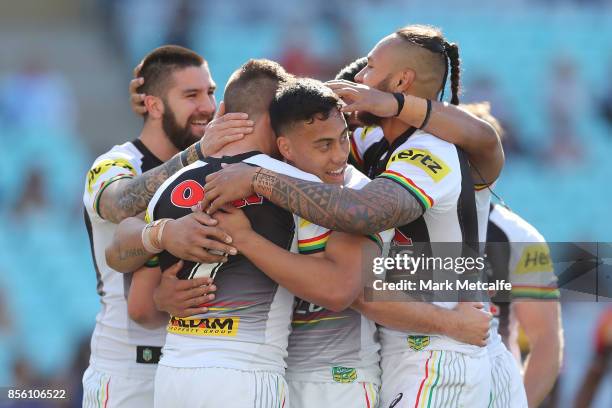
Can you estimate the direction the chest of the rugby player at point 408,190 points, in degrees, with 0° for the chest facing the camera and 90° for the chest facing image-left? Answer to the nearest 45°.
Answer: approximately 90°

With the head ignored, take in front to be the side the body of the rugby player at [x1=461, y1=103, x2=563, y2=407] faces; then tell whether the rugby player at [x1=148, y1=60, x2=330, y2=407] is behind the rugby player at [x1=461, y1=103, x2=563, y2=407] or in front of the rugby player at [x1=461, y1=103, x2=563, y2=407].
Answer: in front

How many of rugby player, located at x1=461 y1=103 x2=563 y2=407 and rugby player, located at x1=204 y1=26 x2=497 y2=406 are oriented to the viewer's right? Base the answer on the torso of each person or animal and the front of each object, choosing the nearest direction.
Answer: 0

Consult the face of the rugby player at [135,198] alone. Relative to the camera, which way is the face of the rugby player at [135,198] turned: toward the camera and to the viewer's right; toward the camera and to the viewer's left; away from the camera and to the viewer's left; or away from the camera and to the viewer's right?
toward the camera and to the viewer's right

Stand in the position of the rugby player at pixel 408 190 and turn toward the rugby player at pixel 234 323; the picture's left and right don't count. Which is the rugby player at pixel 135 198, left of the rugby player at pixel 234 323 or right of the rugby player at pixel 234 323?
right

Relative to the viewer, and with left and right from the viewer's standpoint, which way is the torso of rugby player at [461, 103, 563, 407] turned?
facing the viewer and to the left of the viewer

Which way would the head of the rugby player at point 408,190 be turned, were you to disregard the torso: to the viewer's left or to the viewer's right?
to the viewer's left

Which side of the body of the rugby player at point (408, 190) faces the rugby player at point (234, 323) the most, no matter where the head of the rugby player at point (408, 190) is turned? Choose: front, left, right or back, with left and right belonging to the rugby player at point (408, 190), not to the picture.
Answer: front

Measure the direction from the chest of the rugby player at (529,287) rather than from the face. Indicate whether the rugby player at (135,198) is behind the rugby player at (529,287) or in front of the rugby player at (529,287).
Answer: in front

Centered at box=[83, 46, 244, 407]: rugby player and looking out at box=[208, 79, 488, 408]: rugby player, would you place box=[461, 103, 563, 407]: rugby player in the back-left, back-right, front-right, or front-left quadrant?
front-left

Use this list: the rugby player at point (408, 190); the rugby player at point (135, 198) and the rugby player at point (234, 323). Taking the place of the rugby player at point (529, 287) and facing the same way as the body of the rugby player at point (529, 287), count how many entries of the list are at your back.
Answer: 0

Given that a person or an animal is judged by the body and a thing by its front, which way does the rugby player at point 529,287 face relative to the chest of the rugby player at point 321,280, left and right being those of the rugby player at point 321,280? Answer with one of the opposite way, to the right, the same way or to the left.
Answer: to the right
